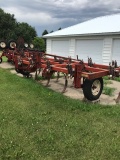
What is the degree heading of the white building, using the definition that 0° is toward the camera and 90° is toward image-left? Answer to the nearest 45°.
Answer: approximately 45°
